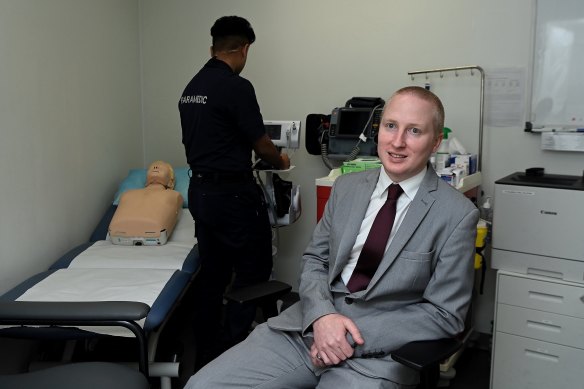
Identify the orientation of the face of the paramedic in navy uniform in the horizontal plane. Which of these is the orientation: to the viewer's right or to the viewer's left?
to the viewer's right

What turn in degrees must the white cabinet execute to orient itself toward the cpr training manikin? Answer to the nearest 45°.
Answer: approximately 90° to its right

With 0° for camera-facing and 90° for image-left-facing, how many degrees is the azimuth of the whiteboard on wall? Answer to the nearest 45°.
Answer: approximately 0°

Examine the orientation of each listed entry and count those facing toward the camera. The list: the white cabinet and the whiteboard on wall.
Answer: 2

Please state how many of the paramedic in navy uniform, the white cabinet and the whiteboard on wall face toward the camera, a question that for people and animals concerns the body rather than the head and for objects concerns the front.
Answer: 2

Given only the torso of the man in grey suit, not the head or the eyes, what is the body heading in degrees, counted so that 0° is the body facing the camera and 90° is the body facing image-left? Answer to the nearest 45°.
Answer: approximately 45°

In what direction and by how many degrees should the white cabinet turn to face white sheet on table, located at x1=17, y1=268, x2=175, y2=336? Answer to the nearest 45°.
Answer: approximately 90° to its right

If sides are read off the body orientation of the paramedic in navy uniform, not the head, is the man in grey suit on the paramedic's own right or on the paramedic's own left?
on the paramedic's own right

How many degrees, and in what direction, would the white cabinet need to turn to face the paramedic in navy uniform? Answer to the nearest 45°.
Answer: approximately 90° to its right

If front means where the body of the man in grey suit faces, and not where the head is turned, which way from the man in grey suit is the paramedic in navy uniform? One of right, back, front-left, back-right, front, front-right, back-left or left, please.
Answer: right

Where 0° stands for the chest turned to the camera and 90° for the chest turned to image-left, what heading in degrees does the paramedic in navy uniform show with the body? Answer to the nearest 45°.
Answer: approximately 225°

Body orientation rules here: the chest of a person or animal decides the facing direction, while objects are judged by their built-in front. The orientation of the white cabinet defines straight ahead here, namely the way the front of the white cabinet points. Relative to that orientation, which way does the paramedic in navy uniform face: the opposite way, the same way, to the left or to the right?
the opposite way

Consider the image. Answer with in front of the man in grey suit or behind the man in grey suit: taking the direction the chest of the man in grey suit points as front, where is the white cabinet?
behind

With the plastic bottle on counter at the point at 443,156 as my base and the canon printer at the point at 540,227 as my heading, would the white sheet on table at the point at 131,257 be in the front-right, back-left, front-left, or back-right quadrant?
back-right

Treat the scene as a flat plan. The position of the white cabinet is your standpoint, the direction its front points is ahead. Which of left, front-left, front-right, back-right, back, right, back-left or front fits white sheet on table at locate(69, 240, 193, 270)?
right
